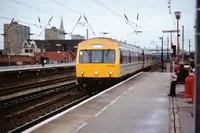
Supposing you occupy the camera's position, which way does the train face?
facing the viewer and to the left of the viewer
